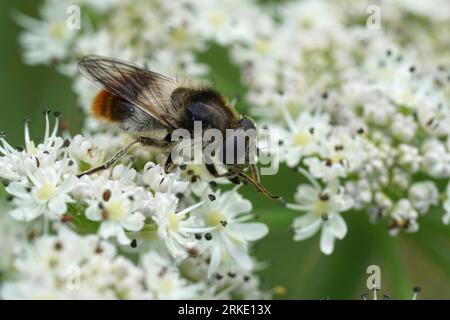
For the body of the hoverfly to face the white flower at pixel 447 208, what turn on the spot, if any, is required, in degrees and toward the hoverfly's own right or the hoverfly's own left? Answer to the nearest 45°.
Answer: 0° — it already faces it

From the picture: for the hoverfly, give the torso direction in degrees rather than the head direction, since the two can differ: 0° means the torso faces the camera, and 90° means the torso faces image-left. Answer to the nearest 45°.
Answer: approximately 270°

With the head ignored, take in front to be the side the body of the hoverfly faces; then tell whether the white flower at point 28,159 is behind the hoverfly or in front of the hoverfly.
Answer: behind

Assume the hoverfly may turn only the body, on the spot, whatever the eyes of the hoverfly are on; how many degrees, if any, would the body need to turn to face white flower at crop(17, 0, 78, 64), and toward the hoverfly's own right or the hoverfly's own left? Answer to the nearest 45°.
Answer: approximately 135° to the hoverfly's own left

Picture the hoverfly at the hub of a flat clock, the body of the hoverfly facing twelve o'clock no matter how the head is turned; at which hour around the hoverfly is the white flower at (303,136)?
The white flower is roughly at 11 o'clock from the hoverfly.
